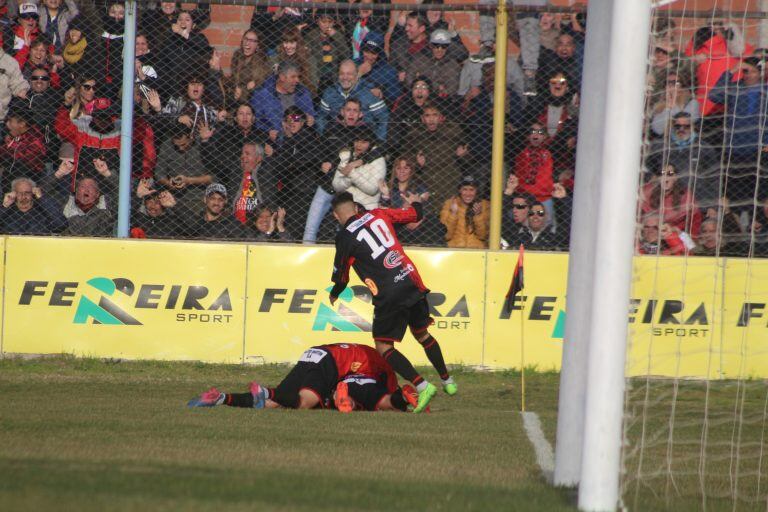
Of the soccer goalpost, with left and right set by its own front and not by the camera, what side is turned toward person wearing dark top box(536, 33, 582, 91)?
right

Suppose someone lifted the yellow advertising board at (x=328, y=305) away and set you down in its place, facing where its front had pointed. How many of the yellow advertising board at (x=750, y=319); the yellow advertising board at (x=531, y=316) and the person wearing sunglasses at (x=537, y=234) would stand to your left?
3

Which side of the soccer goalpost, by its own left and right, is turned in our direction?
left

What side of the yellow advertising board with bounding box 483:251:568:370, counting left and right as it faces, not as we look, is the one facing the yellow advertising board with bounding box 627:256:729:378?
left

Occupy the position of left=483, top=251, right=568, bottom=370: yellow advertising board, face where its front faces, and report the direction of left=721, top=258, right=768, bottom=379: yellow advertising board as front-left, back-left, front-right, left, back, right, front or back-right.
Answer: left

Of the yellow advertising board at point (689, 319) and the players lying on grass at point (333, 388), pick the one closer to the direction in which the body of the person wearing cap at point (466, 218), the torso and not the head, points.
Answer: the players lying on grass
